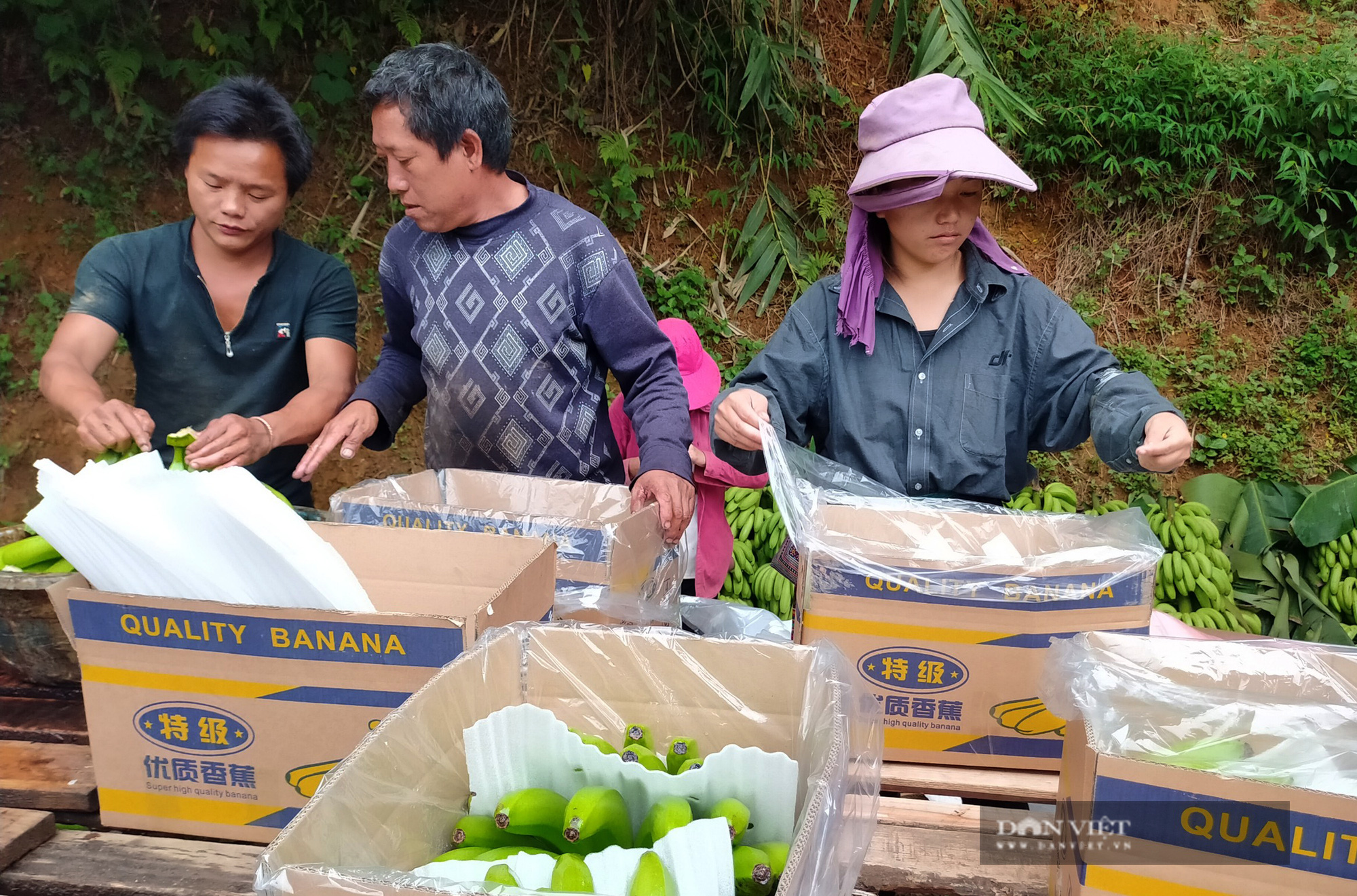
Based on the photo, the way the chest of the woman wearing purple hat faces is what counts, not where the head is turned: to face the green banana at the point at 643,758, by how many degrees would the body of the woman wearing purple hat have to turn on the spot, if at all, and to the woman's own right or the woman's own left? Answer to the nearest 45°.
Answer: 0° — they already face it

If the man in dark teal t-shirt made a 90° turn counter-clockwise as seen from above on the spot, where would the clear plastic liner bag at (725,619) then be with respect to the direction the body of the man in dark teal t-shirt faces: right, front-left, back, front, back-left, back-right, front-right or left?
front-right

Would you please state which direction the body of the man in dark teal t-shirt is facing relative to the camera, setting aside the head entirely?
toward the camera

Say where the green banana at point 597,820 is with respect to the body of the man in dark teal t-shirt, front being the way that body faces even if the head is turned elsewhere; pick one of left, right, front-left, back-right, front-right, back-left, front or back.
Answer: front

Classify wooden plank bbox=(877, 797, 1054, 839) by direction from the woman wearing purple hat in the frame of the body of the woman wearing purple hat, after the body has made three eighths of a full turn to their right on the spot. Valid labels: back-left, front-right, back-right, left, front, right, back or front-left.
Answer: back-left

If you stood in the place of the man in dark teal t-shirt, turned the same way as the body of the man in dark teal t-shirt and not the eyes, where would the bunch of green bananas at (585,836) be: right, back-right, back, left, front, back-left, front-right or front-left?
front

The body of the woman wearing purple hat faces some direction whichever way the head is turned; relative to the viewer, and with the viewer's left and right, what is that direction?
facing the viewer

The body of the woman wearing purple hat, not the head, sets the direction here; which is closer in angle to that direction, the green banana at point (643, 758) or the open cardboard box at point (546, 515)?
the green banana

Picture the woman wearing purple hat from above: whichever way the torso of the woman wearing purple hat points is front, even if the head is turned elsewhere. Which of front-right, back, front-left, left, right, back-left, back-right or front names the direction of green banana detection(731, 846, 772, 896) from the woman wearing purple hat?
front

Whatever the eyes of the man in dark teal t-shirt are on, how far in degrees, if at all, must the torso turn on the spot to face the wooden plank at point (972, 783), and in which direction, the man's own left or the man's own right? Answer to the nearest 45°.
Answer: approximately 45° to the man's own left

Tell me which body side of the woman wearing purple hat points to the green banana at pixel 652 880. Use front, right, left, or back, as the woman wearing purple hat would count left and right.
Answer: front

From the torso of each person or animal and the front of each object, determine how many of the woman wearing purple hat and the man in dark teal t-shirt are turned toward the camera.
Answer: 2

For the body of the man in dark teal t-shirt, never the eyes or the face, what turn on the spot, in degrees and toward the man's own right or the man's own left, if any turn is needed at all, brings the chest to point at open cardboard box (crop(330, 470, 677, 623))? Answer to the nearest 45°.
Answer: approximately 45° to the man's own left
